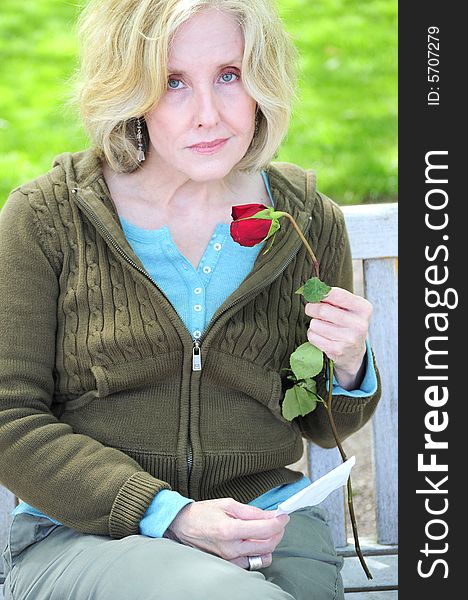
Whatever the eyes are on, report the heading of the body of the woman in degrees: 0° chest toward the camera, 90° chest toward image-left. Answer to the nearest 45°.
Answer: approximately 0°

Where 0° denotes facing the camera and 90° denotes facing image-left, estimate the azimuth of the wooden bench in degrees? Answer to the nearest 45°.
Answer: approximately 0°
